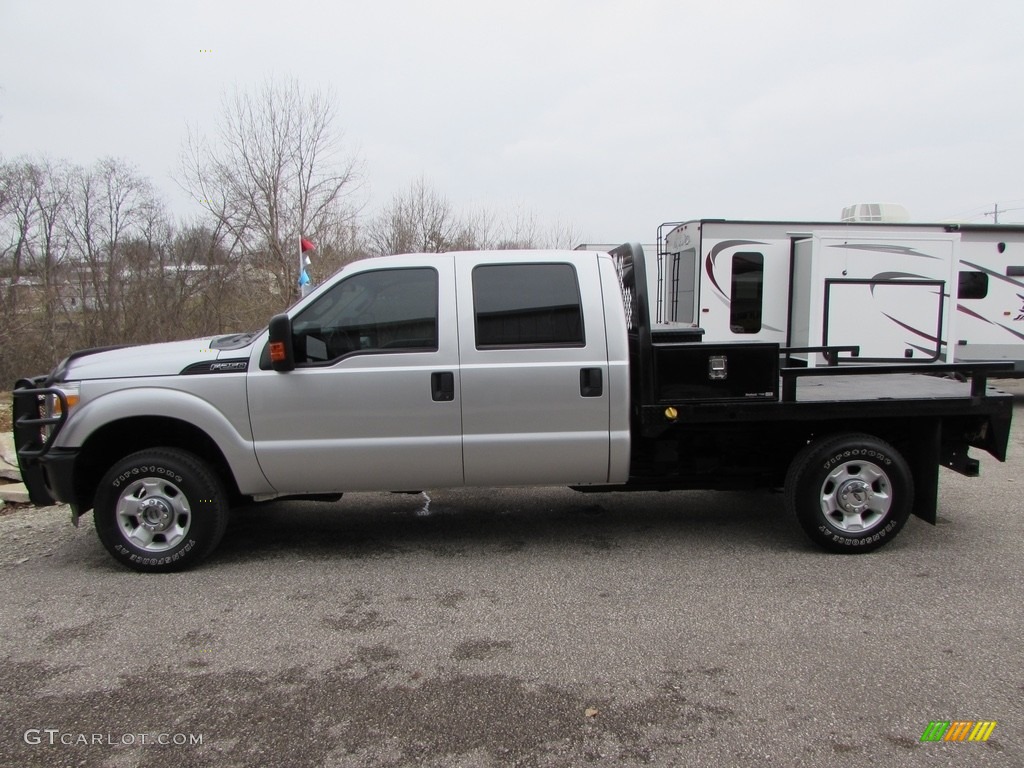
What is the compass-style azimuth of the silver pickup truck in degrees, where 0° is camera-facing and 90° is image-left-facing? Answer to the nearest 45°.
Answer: approximately 90°

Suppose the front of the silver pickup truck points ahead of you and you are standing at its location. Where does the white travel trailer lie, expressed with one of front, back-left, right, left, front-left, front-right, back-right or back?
back-right
